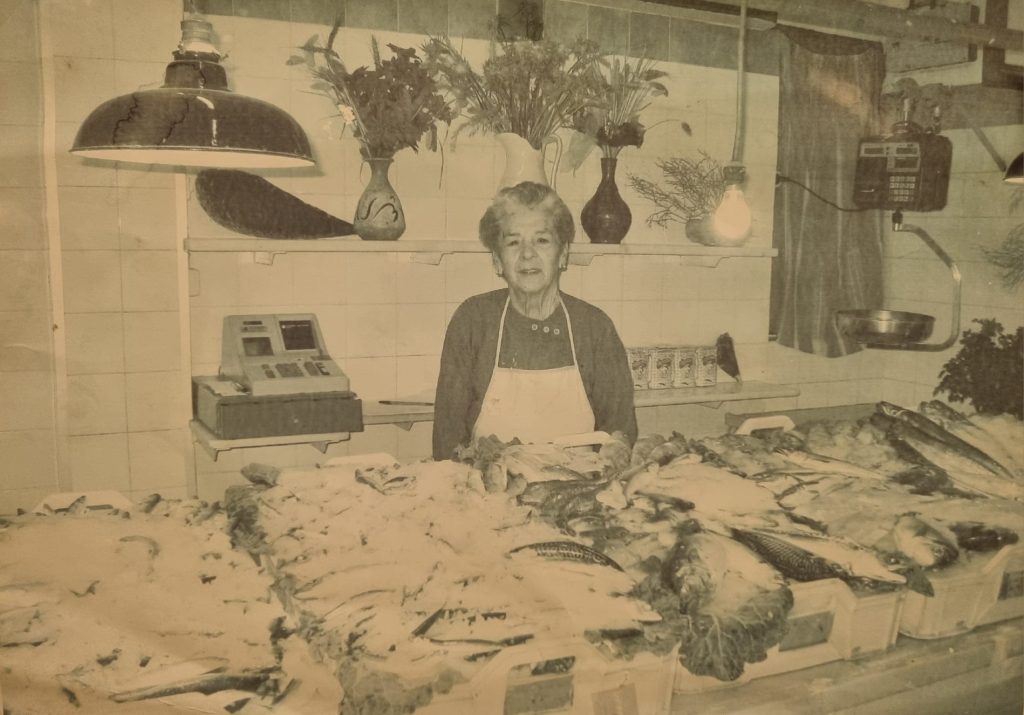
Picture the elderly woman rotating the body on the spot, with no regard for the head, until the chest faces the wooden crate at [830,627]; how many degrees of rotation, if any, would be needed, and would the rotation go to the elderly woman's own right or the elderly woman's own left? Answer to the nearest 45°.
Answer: approximately 45° to the elderly woman's own left

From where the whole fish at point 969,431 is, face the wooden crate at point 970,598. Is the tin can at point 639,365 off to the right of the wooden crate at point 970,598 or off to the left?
right

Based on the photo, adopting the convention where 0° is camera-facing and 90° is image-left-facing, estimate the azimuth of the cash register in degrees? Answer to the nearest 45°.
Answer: approximately 0°

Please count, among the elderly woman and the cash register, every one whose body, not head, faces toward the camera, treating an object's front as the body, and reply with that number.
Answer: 2

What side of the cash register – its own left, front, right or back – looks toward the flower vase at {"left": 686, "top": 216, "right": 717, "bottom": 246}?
left

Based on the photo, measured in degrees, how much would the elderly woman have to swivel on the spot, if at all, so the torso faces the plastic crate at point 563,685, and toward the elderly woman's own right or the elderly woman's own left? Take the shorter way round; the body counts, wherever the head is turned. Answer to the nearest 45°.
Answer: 0° — they already face it
